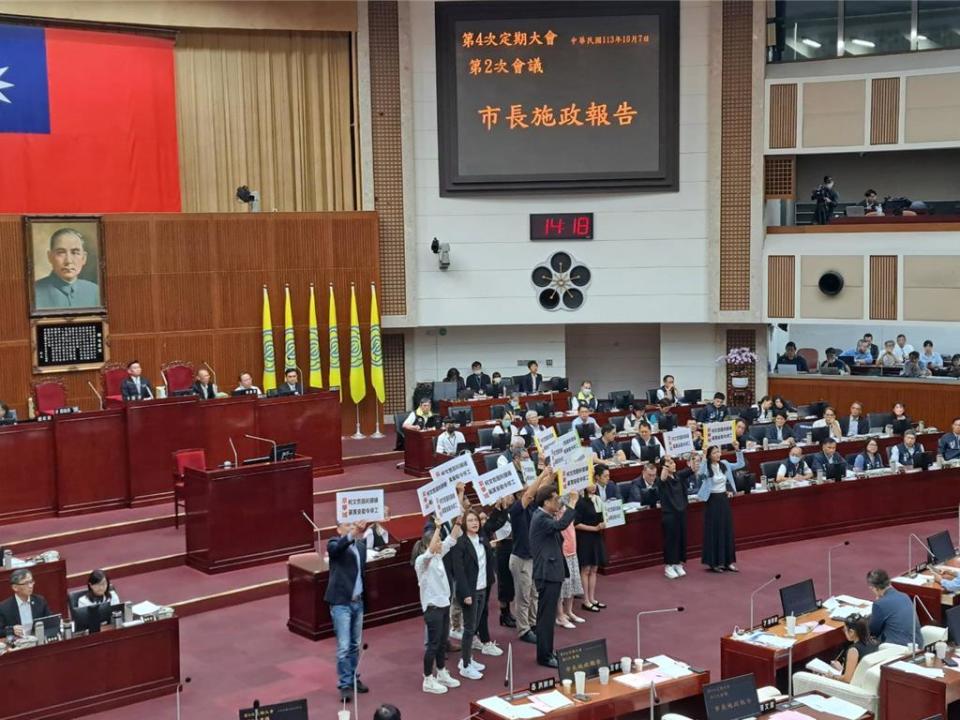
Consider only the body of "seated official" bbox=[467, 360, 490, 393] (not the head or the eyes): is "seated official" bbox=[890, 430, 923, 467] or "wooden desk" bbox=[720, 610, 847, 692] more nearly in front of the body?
the wooden desk

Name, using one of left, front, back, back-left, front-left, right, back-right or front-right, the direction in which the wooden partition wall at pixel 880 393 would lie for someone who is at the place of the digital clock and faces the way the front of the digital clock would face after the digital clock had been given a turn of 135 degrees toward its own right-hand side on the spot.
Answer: back-right

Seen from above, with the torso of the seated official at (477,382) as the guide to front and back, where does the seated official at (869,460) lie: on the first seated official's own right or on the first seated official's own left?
on the first seated official's own left

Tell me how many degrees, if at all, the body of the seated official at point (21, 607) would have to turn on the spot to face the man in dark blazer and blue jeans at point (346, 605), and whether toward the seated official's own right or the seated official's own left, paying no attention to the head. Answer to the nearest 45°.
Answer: approximately 45° to the seated official's own left

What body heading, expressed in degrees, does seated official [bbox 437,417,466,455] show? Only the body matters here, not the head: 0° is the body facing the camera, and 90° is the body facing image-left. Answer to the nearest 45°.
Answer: approximately 0°

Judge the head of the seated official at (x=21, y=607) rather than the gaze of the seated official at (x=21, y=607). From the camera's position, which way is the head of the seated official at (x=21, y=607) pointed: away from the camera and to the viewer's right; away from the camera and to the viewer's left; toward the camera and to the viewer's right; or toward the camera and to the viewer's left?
toward the camera and to the viewer's right

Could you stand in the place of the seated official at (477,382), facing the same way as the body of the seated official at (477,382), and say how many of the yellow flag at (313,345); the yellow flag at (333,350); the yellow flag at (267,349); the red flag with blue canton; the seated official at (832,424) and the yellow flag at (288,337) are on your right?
5

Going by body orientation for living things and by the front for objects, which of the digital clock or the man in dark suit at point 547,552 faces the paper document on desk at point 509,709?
the digital clock

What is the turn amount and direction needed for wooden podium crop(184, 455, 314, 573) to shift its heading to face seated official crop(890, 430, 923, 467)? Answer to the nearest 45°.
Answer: approximately 45° to its left

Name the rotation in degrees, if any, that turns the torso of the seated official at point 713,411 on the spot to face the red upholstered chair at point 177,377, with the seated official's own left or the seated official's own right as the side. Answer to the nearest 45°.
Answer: approximately 90° to the seated official's own right

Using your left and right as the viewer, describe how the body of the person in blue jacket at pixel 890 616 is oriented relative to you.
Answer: facing away from the viewer and to the left of the viewer

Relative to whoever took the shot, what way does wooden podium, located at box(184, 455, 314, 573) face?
facing the viewer and to the right of the viewer
